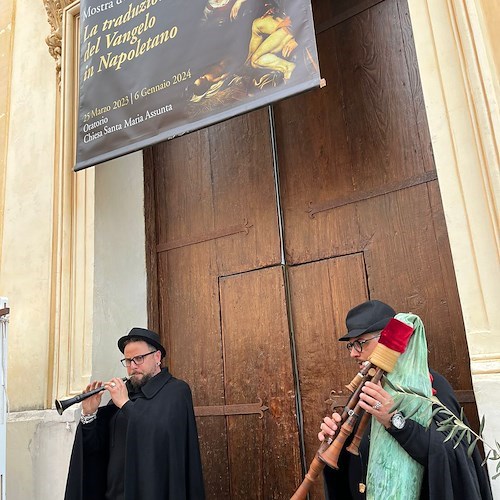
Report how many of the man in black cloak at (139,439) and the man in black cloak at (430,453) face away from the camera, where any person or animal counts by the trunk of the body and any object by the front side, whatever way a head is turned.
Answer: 0

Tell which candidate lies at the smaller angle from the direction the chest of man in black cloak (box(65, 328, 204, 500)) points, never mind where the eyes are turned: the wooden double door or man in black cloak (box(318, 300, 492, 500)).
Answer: the man in black cloak

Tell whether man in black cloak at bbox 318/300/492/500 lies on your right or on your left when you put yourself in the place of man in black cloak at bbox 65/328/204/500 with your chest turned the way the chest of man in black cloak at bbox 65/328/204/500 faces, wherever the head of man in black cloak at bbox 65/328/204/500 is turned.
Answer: on your left

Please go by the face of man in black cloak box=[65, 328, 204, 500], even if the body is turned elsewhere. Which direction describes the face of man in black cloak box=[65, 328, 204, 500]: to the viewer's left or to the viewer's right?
to the viewer's left

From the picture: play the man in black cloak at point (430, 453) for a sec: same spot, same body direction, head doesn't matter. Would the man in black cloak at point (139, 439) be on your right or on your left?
on your right

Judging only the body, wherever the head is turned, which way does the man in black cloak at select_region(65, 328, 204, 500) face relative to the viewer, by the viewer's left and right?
facing the viewer and to the left of the viewer

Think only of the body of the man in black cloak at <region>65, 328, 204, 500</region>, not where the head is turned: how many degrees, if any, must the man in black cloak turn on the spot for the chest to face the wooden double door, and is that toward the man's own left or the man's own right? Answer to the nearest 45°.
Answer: approximately 135° to the man's own left

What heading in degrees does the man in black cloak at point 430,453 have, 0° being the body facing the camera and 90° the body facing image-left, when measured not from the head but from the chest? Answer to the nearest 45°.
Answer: approximately 45°

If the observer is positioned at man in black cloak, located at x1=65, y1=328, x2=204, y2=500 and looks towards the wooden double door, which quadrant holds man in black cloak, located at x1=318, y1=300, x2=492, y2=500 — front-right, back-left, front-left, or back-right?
front-right
